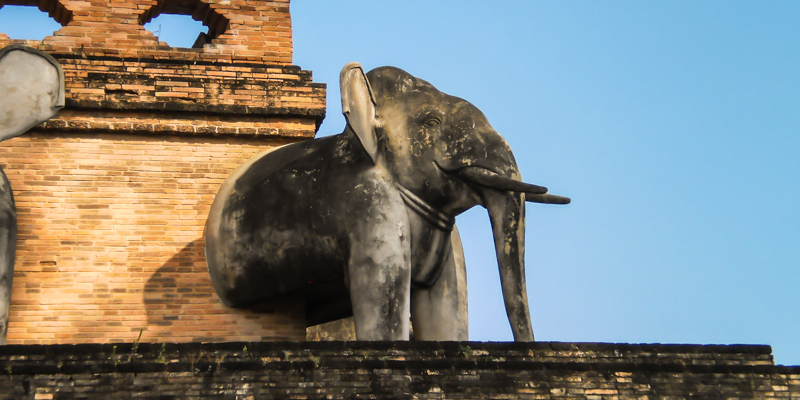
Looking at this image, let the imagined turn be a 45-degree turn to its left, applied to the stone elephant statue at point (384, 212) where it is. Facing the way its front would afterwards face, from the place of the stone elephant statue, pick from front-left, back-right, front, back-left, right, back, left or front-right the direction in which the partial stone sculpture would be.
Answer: back

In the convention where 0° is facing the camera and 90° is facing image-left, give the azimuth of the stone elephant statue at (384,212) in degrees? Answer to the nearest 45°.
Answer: approximately 315°
